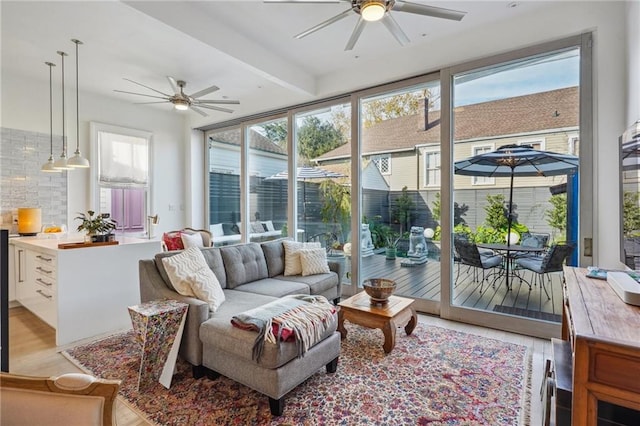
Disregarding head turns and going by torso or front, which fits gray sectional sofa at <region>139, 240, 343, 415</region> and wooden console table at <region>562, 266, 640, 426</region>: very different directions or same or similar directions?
very different directions

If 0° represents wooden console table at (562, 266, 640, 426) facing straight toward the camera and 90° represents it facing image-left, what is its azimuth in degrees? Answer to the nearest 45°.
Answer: approximately 90°

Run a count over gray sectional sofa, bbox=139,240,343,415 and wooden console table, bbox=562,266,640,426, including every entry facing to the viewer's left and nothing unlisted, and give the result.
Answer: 1

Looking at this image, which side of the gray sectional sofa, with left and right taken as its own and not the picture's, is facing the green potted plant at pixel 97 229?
back

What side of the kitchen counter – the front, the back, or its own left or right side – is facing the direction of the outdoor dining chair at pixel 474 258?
back

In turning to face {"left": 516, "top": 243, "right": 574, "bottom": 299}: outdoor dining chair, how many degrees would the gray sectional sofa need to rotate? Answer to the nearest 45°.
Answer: approximately 45° to its left

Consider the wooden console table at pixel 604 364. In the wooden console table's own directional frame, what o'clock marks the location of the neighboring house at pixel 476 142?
The neighboring house is roughly at 2 o'clock from the wooden console table.

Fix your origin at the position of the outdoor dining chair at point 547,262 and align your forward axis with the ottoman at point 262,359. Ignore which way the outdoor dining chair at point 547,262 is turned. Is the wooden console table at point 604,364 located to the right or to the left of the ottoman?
left

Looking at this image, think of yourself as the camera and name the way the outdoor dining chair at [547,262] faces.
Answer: facing away from the viewer and to the left of the viewer

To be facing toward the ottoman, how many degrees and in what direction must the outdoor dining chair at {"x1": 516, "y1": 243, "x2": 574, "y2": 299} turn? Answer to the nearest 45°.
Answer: approximately 90° to its left

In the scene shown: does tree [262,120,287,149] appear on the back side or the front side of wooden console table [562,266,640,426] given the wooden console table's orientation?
on the front side

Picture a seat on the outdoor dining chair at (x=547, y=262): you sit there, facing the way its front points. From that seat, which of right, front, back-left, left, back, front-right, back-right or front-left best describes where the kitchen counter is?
left
